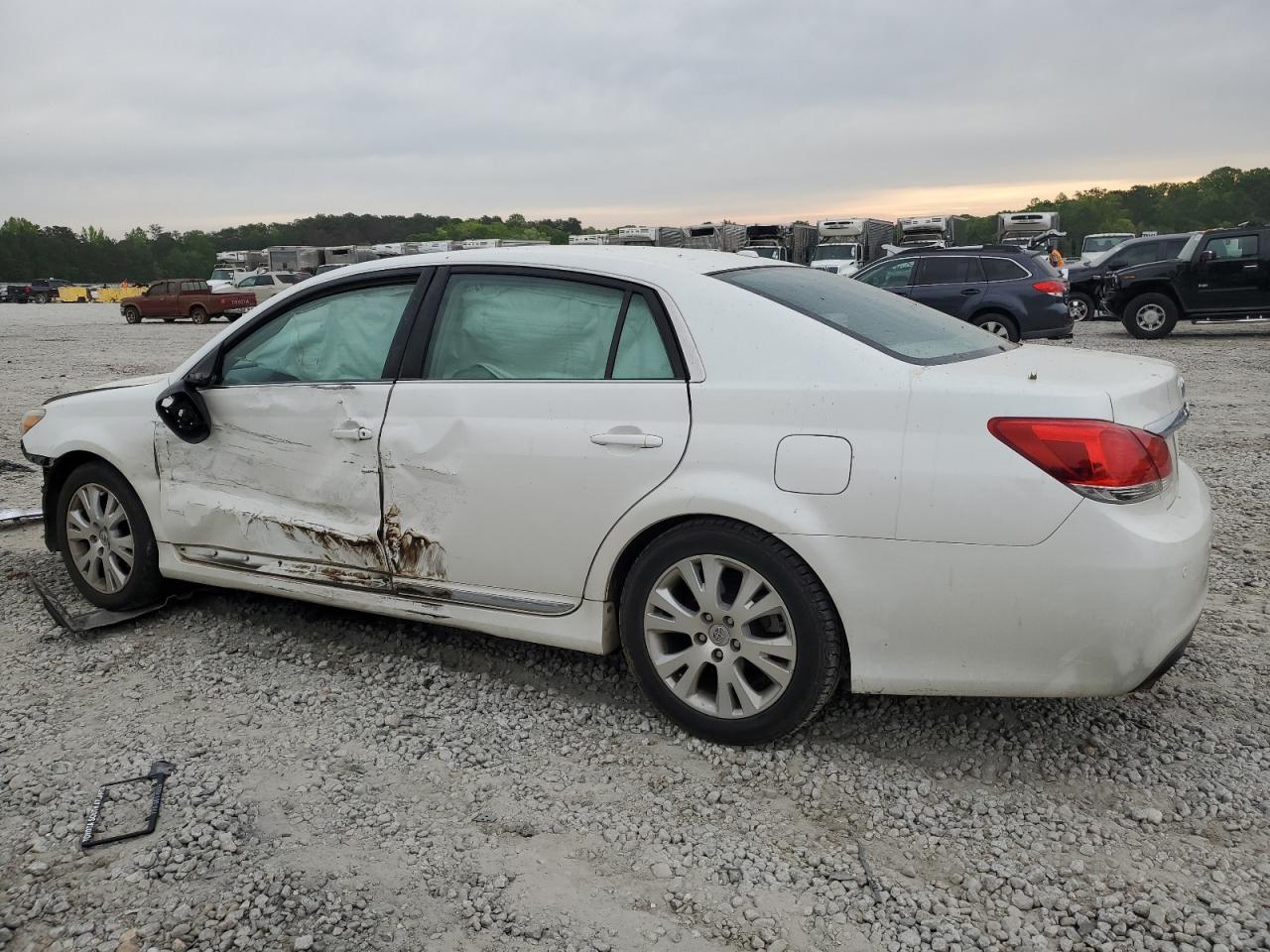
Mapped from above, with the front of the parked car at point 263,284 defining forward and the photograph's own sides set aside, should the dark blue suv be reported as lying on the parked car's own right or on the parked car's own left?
on the parked car's own left

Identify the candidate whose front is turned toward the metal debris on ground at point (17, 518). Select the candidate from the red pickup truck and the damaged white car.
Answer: the damaged white car

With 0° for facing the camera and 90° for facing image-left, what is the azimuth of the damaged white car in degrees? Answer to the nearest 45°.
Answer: approximately 135°

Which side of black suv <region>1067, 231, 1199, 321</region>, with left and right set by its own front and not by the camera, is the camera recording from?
left

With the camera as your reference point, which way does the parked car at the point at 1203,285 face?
facing to the left of the viewer

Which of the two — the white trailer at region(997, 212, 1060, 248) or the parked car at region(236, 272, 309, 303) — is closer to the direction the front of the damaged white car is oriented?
the parked car

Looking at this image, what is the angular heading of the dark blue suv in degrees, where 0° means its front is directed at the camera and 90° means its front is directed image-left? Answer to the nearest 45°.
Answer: approximately 90°

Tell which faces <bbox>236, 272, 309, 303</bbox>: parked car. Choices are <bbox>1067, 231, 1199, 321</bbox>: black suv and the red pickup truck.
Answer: the black suv

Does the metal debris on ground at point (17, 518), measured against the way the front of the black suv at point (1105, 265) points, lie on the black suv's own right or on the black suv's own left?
on the black suv's own left

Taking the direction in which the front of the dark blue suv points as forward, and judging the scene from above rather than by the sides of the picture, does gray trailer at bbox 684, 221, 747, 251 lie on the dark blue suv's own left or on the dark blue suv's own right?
on the dark blue suv's own right

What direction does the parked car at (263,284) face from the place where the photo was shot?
facing to the left of the viewer
